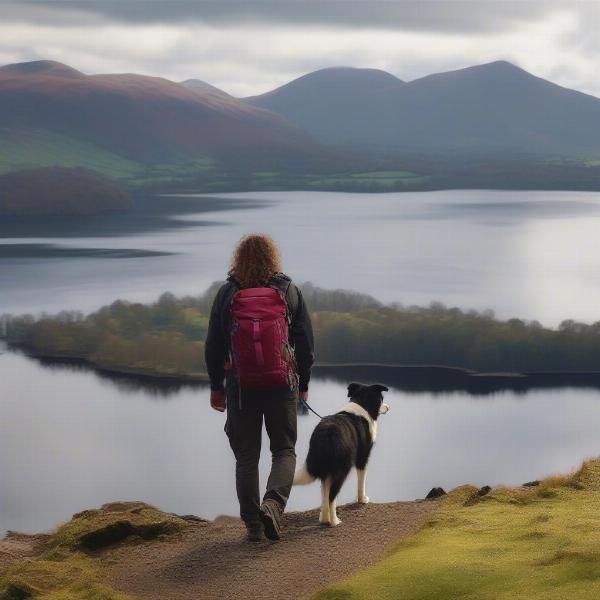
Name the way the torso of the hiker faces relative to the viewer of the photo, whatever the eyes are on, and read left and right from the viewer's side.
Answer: facing away from the viewer

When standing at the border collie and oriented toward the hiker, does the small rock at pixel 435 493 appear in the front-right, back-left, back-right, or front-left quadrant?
back-right

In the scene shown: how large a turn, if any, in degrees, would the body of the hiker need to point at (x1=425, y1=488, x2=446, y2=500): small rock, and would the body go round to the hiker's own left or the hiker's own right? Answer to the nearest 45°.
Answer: approximately 45° to the hiker's own right

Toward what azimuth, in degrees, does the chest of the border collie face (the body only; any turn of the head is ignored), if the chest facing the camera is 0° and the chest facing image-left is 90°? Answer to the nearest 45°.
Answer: approximately 225°

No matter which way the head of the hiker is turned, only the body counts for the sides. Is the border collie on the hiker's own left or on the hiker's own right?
on the hiker's own right

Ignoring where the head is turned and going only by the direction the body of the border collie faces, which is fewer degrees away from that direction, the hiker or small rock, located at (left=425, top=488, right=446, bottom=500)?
the small rock
